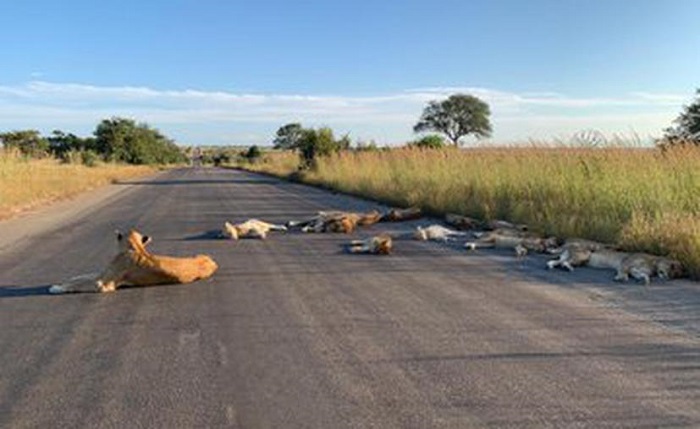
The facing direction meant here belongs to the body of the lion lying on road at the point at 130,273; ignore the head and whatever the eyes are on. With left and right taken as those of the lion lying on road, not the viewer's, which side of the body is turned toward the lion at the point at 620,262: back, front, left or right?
back

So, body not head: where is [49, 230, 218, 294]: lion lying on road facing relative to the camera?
to the viewer's left

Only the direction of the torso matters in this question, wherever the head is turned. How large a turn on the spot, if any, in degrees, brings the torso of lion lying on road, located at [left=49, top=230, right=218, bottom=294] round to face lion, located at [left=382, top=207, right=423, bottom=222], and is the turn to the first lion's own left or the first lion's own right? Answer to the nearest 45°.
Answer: approximately 135° to the first lion's own right

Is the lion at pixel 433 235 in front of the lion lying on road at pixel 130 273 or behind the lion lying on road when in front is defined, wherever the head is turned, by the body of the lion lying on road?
behind

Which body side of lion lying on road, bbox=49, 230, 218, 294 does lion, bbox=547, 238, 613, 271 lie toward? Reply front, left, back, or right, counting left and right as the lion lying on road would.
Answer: back

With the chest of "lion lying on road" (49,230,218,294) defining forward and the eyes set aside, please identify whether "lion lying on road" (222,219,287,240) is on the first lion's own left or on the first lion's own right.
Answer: on the first lion's own right

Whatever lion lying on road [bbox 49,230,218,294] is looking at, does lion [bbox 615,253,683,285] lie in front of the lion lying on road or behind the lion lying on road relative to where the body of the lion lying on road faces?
behind
